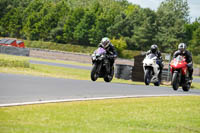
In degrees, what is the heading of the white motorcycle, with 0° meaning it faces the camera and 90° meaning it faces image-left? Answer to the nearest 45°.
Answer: approximately 45°

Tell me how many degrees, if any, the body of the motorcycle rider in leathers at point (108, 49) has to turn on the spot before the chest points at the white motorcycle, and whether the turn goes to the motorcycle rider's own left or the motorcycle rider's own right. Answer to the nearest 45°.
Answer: approximately 90° to the motorcycle rider's own left

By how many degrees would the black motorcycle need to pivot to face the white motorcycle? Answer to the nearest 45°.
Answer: approximately 90° to its left

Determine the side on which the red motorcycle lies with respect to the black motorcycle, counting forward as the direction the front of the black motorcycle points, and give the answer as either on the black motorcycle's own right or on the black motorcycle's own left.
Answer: on the black motorcycle's own left

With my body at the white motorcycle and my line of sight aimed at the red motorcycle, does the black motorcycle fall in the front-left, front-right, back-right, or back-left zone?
back-left

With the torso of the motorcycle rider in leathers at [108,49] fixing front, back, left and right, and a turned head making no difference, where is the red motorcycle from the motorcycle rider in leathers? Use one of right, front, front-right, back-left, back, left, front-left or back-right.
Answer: back-left
